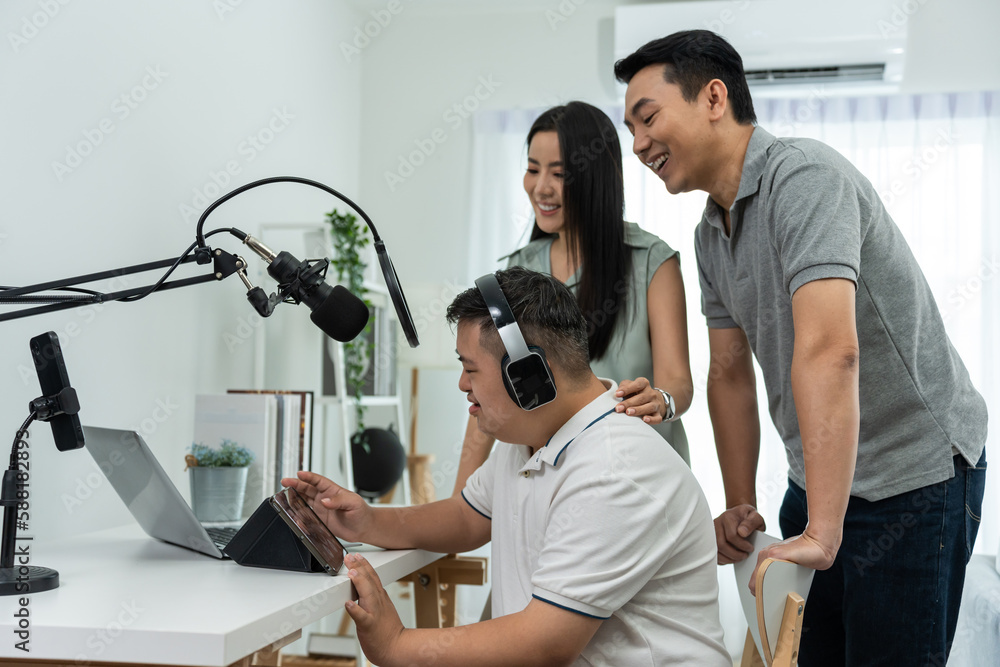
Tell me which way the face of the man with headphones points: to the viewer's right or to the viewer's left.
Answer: to the viewer's left

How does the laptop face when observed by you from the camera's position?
facing away from the viewer and to the right of the viewer

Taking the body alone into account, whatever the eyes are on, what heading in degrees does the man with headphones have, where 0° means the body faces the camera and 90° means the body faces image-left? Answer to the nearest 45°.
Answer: approximately 90°

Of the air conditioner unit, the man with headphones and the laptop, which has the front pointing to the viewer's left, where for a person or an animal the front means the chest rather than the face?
the man with headphones

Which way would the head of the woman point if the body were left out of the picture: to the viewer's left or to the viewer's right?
to the viewer's left

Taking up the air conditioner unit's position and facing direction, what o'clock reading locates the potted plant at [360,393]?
The potted plant is roughly at 2 o'clock from the air conditioner unit.
